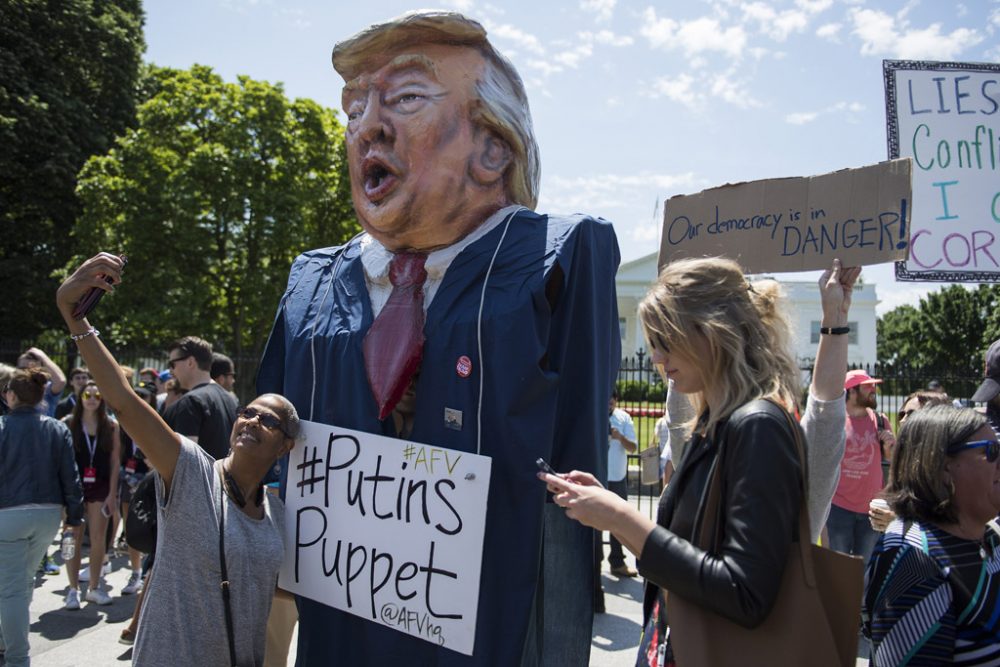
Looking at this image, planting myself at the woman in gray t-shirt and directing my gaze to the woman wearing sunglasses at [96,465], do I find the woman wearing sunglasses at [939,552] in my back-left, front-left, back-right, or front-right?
back-right

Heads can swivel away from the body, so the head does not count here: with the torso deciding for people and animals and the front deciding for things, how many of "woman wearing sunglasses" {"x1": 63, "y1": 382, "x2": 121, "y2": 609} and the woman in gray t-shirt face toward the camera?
2

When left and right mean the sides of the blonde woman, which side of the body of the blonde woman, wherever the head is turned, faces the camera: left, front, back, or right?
left

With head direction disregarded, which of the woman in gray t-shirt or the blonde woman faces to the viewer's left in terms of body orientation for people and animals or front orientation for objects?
the blonde woman

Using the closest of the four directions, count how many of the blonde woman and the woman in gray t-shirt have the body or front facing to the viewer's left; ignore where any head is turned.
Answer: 1

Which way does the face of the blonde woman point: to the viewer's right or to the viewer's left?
to the viewer's left

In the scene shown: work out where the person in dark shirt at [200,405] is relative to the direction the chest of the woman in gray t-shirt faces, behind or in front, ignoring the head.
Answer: behind
